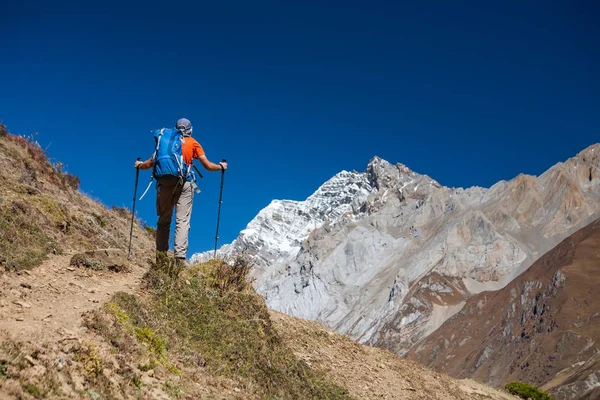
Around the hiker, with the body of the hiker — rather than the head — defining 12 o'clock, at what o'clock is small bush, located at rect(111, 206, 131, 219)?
The small bush is roughly at 10 o'clock from the hiker.

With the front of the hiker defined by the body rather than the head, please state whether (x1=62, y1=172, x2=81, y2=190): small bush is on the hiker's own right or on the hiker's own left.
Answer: on the hiker's own left

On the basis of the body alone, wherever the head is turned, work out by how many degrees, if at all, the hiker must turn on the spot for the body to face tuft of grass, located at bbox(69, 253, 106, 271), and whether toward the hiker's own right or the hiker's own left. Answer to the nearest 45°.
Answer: approximately 135° to the hiker's own left

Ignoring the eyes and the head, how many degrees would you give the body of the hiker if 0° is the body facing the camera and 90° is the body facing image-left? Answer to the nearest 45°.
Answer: approximately 225°

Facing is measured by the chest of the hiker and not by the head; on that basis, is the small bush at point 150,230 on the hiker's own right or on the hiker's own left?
on the hiker's own left
